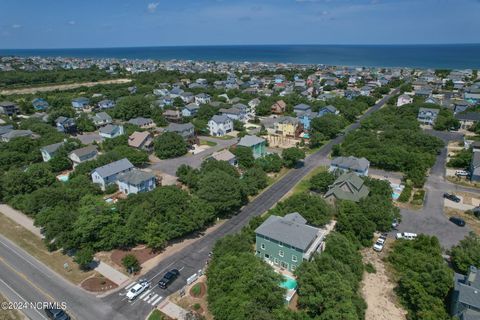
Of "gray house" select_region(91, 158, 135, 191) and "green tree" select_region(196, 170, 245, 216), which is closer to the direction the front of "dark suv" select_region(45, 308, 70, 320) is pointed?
the green tree

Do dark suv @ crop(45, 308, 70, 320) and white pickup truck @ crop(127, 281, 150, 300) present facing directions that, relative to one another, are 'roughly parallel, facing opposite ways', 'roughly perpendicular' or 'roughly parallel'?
roughly perpendicular

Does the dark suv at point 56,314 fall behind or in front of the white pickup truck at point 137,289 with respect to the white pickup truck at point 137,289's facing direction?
in front

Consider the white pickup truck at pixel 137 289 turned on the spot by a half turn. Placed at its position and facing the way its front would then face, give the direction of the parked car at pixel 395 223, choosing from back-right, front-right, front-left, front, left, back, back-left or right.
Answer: front-right

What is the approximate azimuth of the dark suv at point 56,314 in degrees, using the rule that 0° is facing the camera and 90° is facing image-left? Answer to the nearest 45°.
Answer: approximately 315°

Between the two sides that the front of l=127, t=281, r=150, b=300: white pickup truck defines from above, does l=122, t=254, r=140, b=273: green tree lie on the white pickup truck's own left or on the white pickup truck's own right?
on the white pickup truck's own right

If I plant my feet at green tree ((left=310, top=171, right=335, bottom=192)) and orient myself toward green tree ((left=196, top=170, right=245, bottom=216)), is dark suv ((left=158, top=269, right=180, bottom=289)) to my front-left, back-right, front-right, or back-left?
front-left

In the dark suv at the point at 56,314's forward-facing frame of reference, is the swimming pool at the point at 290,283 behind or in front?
in front

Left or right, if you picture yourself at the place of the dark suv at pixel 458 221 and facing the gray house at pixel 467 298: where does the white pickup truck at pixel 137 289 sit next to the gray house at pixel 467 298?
right

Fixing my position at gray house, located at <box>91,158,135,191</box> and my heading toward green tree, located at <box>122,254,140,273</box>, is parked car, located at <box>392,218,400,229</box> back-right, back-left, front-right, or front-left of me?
front-left
